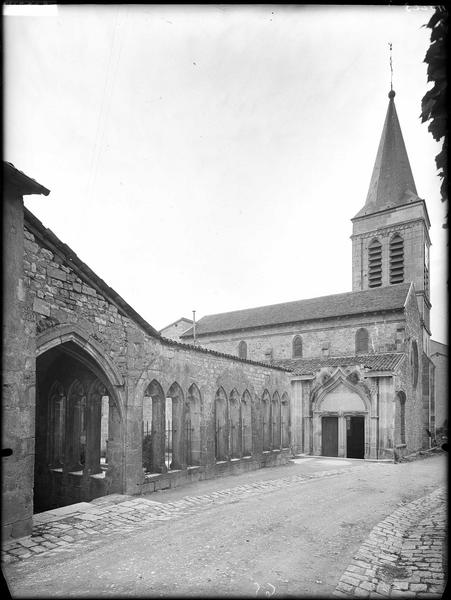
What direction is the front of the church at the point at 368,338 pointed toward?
toward the camera
